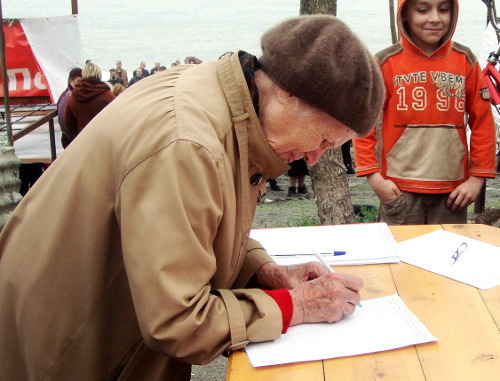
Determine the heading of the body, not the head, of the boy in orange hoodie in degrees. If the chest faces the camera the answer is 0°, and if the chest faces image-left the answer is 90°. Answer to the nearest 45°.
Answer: approximately 0°

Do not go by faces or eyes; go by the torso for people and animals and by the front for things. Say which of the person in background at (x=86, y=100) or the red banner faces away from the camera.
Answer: the person in background

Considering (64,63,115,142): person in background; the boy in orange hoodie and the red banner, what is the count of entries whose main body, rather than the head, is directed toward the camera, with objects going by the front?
2

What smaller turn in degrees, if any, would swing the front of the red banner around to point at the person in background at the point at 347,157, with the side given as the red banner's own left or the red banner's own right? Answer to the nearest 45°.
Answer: approximately 90° to the red banner's own left

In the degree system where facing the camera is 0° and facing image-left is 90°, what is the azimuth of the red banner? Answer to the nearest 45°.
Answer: approximately 0°

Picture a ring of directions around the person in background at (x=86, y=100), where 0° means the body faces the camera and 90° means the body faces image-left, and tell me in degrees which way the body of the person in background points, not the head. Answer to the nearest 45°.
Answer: approximately 180°

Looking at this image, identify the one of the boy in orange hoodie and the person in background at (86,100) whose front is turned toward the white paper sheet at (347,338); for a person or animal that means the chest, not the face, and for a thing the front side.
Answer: the boy in orange hoodie

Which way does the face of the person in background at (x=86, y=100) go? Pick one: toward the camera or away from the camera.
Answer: away from the camera

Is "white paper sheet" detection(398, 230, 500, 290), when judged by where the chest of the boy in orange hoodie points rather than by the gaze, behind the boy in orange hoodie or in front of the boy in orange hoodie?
in front
